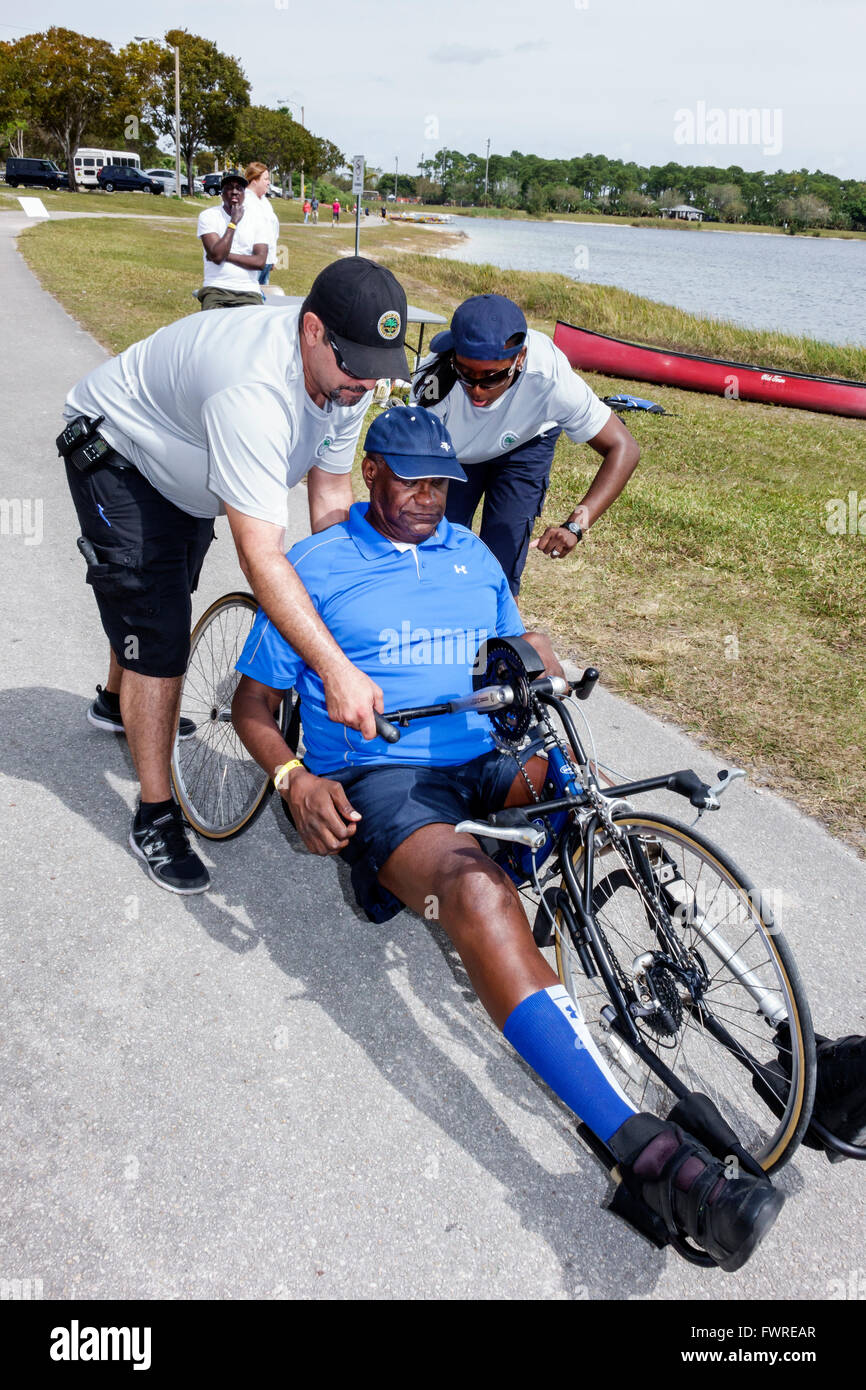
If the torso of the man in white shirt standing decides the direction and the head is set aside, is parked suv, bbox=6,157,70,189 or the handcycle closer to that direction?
the handcycle

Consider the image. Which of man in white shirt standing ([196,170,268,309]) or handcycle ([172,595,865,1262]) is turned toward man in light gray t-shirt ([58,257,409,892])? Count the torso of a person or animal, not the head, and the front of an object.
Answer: the man in white shirt standing

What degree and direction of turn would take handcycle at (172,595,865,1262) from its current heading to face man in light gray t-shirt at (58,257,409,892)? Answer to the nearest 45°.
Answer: approximately 180°

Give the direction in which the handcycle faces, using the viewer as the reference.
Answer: facing the viewer and to the right of the viewer

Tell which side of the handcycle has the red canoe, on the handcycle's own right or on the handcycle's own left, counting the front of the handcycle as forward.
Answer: on the handcycle's own left

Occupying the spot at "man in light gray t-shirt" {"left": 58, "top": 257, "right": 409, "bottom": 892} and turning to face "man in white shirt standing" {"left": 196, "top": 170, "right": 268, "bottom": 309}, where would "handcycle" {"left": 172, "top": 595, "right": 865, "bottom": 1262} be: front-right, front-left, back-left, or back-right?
back-right

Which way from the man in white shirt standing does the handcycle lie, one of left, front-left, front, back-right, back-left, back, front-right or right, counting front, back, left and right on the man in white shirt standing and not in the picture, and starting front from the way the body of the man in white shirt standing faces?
front

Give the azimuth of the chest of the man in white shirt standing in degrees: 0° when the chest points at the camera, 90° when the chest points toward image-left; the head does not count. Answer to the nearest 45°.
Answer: approximately 0°

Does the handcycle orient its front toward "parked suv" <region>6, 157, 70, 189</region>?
no

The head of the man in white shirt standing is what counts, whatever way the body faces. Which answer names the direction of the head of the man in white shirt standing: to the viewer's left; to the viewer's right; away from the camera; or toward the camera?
toward the camera
